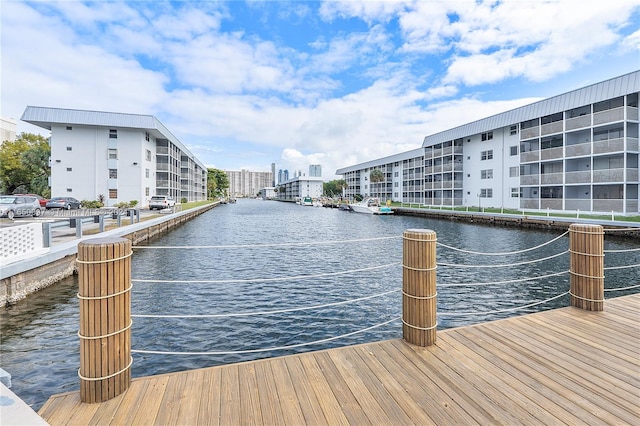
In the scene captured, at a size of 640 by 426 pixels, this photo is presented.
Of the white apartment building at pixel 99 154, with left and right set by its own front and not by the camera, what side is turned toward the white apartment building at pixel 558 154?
front

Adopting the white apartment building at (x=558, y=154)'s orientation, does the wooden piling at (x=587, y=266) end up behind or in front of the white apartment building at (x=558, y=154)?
in front

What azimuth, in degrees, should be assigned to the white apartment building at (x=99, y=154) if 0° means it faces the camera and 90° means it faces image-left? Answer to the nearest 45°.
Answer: approximately 315°

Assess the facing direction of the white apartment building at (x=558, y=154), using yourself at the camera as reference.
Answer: facing the viewer and to the left of the viewer

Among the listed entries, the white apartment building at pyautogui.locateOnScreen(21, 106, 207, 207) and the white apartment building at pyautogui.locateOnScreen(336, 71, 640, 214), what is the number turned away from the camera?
0

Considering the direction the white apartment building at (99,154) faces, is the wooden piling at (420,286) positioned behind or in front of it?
in front

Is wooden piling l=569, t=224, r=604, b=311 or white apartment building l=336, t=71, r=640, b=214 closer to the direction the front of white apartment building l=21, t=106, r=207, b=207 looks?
the white apartment building

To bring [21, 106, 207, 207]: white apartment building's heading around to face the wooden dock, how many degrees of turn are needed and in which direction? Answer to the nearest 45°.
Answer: approximately 45° to its right
